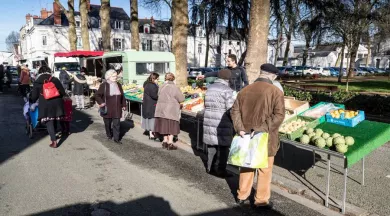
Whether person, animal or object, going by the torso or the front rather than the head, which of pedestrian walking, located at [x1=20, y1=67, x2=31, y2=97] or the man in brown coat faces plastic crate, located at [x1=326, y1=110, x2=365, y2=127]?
the man in brown coat

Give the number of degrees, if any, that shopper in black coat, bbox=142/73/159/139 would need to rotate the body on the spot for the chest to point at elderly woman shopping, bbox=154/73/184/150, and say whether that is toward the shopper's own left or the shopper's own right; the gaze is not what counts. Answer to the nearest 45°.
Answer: approximately 90° to the shopper's own right

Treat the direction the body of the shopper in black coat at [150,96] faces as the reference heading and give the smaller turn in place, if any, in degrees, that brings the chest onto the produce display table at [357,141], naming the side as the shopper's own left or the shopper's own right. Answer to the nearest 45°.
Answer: approximately 90° to the shopper's own right

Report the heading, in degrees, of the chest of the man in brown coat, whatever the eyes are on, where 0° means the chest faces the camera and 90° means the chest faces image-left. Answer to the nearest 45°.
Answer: approximately 225°

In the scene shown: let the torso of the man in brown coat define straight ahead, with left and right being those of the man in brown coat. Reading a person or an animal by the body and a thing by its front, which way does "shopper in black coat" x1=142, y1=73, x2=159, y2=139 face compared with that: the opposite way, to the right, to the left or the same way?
the same way

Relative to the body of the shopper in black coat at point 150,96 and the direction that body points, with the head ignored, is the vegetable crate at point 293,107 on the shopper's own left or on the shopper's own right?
on the shopper's own right

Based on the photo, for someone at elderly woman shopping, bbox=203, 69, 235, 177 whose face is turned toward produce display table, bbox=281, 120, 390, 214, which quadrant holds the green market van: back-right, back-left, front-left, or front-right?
back-left

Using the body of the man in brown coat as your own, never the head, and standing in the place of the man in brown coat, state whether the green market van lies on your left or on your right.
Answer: on your left

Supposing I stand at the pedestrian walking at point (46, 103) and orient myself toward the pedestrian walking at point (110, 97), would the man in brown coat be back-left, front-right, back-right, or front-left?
front-right

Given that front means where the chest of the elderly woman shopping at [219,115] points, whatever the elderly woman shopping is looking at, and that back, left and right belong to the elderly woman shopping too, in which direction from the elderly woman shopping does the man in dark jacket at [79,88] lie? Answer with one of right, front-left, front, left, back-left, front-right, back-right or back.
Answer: left

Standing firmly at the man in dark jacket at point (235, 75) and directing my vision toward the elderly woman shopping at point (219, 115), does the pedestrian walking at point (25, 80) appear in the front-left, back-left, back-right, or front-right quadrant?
back-right

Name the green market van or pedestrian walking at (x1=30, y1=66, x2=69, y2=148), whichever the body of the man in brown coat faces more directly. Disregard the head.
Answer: the green market van

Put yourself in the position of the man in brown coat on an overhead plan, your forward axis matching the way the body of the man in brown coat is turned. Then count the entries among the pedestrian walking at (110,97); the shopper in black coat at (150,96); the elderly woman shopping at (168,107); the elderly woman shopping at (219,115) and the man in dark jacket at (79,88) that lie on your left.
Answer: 5

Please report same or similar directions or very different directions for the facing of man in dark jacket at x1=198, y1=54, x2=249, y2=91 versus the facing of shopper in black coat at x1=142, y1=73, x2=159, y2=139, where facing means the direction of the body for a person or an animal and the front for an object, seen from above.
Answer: very different directions

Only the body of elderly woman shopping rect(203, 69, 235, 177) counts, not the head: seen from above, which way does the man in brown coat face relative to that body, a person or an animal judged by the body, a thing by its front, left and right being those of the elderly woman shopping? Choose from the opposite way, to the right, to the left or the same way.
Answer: the same way

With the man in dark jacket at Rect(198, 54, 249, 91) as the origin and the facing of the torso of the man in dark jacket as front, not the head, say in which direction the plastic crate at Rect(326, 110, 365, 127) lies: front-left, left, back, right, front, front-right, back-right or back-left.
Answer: left
